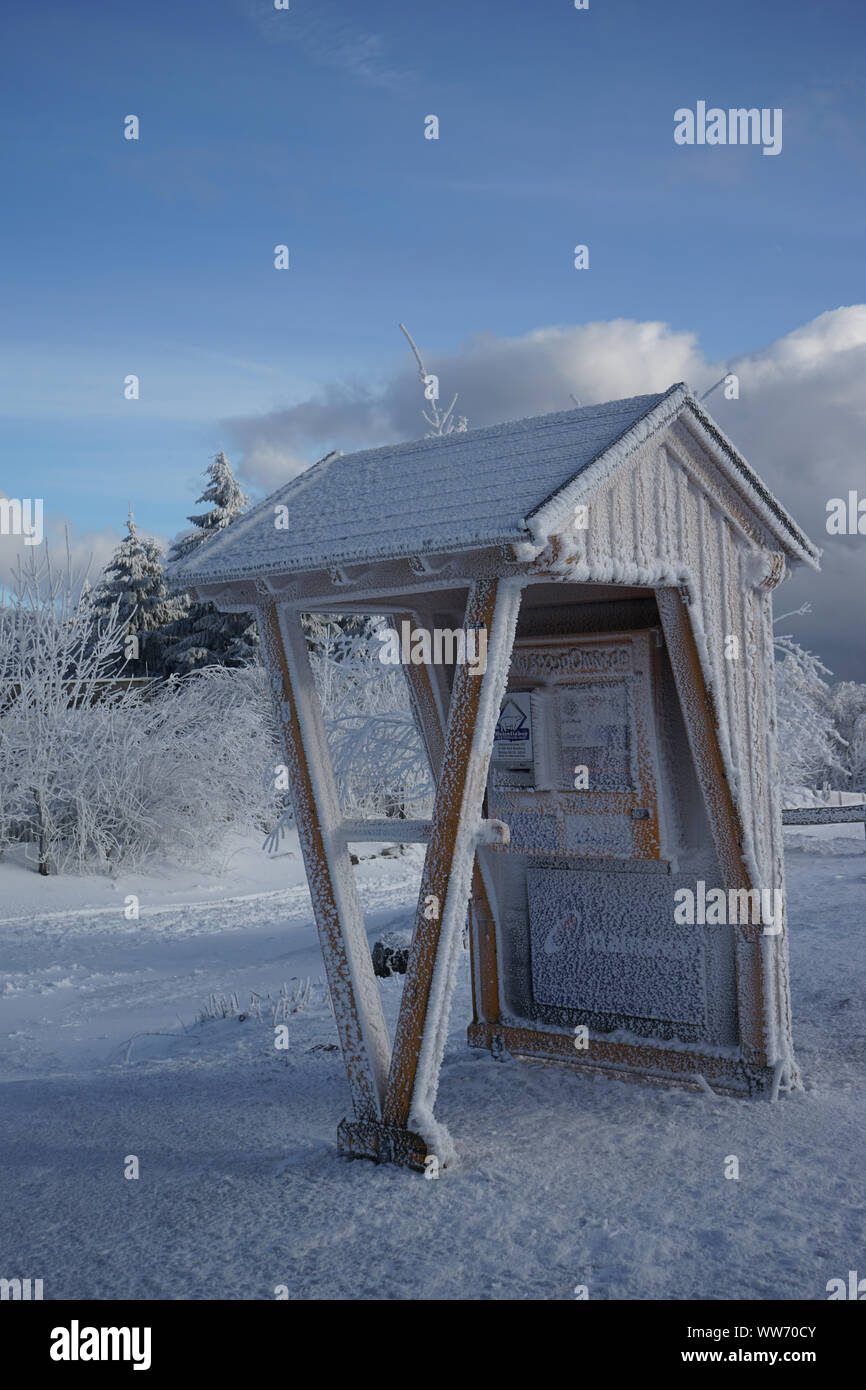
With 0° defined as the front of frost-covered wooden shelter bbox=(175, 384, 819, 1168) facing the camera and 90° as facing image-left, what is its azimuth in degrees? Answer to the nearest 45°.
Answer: approximately 45°

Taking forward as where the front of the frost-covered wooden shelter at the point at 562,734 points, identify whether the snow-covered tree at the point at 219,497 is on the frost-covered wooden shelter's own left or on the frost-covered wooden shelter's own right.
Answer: on the frost-covered wooden shelter's own right

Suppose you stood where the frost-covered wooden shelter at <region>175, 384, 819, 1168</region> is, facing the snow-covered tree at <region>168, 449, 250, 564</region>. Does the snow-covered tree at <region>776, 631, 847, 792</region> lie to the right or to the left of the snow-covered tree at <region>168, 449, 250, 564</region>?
right

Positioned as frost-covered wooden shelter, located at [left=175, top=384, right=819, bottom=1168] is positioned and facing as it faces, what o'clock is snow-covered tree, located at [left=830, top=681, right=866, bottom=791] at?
The snow-covered tree is roughly at 5 o'clock from the frost-covered wooden shelter.

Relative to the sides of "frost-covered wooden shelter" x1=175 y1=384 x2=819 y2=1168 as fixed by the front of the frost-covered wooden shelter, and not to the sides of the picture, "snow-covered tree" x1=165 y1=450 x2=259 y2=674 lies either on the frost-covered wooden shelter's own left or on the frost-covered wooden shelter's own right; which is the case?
on the frost-covered wooden shelter's own right

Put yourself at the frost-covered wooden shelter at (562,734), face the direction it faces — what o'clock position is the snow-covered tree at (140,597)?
The snow-covered tree is roughly at 4 o'clock from the frost-covered wooden shelter.
